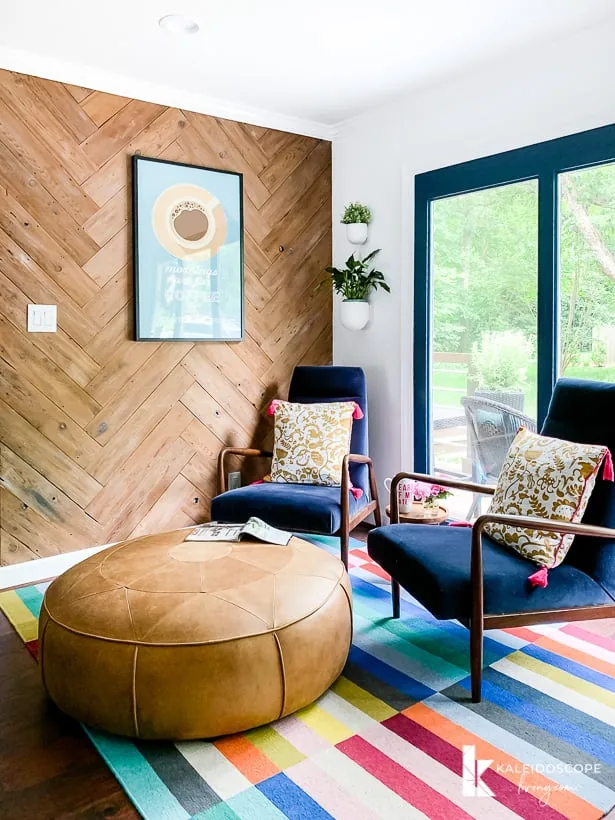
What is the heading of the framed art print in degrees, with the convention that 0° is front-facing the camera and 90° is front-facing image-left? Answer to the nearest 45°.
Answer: approximately 315°

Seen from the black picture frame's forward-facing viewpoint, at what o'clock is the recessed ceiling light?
The recessed ceiling light is roughly at 1 o'clock from the black picture frame.

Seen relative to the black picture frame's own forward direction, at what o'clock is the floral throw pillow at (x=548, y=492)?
The floral throw pillow is roughly at 12 o'clock from the black picture frame.

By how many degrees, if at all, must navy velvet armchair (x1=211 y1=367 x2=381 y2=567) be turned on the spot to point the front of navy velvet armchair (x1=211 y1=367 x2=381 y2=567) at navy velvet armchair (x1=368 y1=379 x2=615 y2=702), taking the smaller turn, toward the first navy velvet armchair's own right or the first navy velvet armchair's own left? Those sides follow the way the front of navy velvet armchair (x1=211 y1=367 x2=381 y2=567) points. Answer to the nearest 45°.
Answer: approximately 90° to the first navy velvet armchair's own left

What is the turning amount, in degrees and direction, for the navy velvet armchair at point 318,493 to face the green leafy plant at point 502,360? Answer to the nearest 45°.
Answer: approximately 135° to its left
